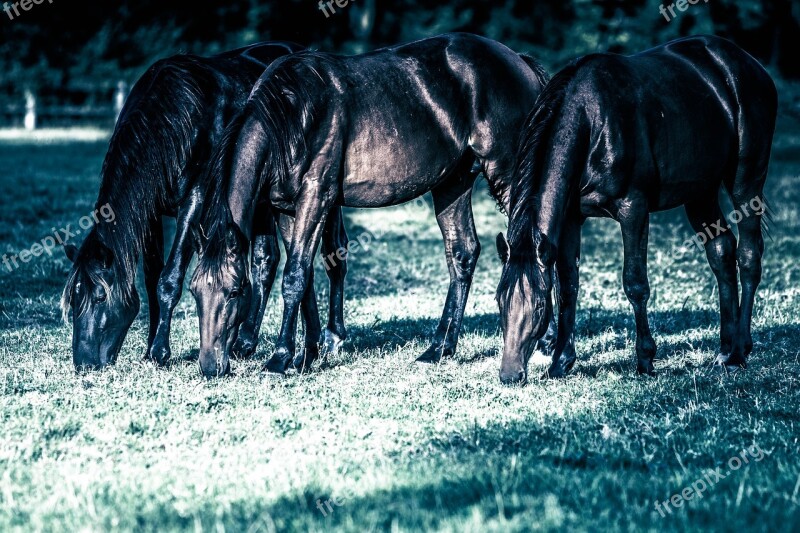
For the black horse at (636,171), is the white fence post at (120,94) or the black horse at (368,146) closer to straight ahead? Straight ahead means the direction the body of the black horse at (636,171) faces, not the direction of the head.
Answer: the black horse

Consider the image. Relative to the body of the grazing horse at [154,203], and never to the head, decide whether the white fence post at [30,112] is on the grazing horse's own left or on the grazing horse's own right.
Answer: on the grazing horse's own right

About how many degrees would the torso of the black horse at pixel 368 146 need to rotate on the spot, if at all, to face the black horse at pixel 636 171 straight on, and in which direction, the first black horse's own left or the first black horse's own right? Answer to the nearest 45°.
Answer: approximately 135° to the first black horse's own left

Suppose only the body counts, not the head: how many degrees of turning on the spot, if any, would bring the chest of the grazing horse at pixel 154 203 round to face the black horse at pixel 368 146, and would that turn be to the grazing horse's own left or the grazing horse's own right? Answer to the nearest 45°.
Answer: approximately 135° to the grazing horse's own left

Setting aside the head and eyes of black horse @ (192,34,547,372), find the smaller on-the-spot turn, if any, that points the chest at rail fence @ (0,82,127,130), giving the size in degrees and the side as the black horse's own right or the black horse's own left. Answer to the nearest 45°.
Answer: approximately 135° to the black horse's own right

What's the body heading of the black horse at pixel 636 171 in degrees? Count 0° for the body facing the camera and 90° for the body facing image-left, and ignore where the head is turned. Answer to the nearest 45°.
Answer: approximately 45°

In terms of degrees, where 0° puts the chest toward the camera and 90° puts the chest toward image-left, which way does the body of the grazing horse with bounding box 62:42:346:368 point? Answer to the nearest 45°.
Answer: approximately 45°

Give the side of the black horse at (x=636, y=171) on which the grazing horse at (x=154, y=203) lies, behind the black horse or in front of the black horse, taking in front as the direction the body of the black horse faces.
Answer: in front
